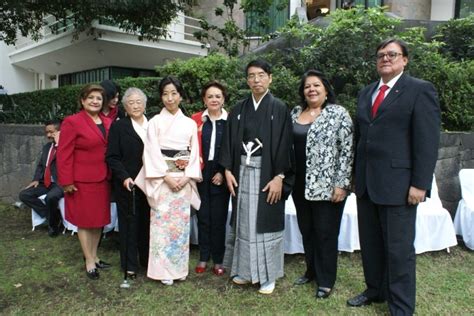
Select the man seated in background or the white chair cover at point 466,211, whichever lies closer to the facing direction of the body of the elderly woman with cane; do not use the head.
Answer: the white chair cover

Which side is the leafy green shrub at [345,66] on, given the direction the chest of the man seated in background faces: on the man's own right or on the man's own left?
on the man's own left

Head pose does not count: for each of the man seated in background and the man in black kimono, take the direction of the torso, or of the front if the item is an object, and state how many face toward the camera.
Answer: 2

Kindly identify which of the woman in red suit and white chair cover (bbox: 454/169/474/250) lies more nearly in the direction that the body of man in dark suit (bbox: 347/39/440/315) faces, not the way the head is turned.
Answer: the woman in red suit

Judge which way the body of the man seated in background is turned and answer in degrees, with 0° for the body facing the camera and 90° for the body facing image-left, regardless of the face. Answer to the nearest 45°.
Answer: approximately 0°

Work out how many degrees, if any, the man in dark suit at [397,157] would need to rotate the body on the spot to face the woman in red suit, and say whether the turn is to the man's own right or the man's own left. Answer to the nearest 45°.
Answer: approximately 45° to the man's own right

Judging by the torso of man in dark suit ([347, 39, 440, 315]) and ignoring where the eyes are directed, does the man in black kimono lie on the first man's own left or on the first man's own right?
on the first man's own right
